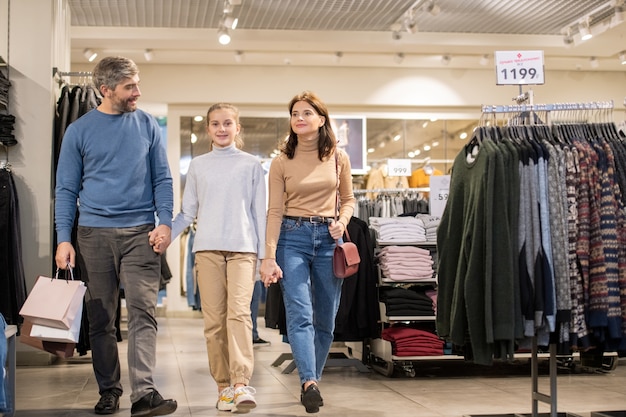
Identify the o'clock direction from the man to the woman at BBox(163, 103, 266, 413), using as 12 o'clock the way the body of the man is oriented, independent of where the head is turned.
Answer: The woman is roughly at 9 o'clock from the man.

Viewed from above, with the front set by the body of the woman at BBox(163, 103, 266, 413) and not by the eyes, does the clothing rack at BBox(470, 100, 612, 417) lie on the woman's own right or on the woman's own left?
on the woman's own left

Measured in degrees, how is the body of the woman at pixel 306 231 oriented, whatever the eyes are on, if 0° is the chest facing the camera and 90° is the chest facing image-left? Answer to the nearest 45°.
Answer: approximately 0°

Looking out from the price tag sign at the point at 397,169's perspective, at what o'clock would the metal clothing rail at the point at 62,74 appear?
The metal clothing rail is roughly at 2 o'clock from the price tag sign.

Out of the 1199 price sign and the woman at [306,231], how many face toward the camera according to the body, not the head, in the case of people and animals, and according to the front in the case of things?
2

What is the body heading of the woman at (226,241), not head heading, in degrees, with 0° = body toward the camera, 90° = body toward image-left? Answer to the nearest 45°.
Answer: approximately 0°

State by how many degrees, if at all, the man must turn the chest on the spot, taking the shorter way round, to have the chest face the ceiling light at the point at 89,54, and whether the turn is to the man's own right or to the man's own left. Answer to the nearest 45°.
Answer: approximately 180°

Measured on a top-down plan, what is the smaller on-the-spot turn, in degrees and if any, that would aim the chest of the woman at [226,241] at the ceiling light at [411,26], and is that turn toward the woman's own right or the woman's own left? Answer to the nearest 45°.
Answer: approximately 135° to the woman's own left
